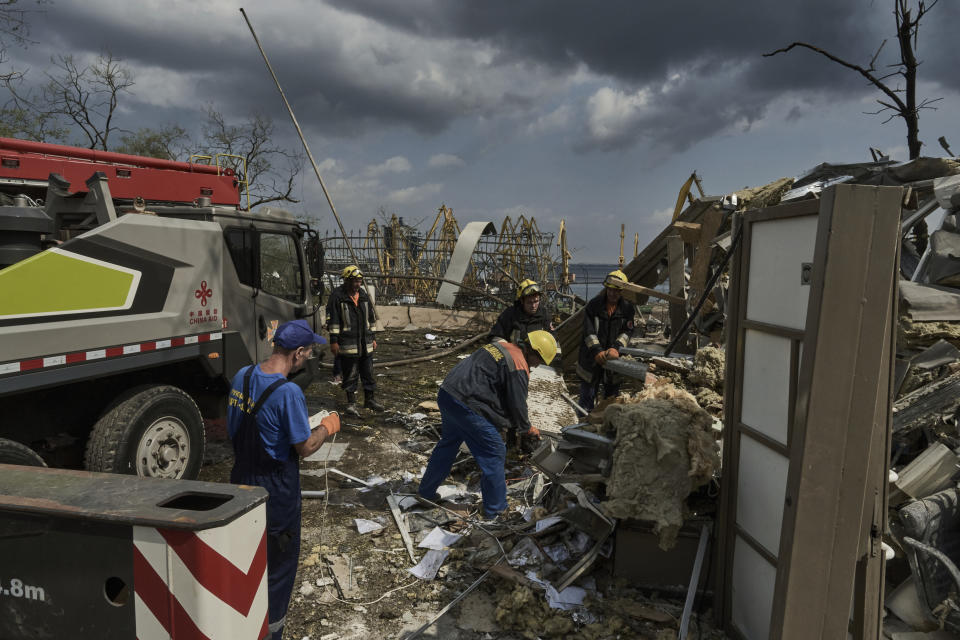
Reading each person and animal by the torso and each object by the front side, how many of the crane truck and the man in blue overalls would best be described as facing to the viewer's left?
0

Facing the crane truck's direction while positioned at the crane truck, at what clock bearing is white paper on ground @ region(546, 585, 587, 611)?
The white paper on ground is roughly at 3 o'clock from the crane truck.

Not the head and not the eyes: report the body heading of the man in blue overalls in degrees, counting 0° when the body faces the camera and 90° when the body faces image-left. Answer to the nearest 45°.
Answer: approximately 225°

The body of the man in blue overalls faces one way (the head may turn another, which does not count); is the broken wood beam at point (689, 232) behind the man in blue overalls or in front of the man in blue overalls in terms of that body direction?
in front

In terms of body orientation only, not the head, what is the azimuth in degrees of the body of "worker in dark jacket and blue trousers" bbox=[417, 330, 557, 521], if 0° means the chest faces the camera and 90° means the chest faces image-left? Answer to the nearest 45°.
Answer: approximately 270°

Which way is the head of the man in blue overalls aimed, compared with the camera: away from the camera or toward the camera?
away from the camera

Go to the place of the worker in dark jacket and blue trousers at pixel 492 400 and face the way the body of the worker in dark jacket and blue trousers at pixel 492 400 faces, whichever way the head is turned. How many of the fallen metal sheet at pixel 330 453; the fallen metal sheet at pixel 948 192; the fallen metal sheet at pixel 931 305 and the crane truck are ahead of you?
2

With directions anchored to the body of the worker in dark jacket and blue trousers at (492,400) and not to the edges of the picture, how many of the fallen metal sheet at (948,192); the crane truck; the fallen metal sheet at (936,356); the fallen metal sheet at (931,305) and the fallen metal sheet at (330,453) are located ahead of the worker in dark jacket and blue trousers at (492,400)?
3

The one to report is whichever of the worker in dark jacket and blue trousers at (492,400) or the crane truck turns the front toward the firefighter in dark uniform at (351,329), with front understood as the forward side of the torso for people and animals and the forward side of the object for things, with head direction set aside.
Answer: the crane truck

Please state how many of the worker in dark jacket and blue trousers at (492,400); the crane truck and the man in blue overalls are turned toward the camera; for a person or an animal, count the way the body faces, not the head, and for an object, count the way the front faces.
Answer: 0

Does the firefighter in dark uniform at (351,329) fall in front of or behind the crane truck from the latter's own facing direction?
in front

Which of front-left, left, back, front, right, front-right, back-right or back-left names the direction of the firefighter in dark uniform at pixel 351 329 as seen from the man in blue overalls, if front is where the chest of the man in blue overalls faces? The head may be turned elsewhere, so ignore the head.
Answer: front-left

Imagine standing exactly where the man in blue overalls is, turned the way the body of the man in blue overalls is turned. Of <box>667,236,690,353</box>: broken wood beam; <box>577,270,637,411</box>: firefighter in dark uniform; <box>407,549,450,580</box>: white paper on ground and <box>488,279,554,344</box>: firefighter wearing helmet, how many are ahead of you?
4

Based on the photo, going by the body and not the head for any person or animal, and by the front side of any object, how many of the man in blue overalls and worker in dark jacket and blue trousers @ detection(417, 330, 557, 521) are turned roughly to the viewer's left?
0
